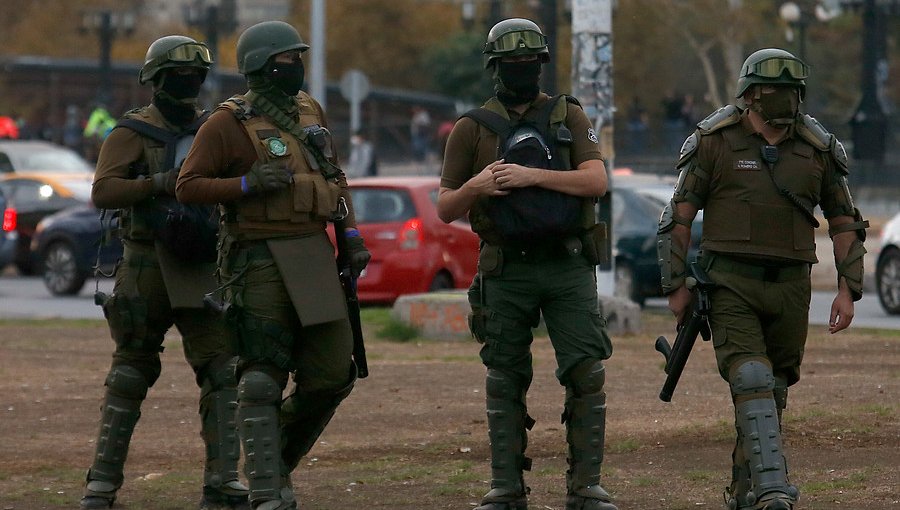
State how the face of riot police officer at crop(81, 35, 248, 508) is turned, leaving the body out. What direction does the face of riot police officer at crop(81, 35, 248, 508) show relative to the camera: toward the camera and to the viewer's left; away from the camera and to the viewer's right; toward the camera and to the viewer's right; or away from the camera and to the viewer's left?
toward the camera and to the viewer's right

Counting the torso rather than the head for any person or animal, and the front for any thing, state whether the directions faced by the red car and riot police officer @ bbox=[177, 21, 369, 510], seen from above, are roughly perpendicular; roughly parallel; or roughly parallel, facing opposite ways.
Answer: roughly perpendicular

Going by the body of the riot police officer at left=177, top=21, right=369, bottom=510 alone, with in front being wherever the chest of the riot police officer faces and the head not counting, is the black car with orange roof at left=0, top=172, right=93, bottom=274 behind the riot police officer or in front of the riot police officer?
behind

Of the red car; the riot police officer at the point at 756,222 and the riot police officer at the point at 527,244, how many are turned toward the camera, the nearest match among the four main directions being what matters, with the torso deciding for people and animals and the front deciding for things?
2

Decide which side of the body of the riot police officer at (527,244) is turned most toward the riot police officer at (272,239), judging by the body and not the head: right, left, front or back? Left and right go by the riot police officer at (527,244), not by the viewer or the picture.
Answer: right

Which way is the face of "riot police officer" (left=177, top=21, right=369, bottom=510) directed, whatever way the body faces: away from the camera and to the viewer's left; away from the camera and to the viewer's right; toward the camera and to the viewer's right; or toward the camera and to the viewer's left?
toward the camera and to the viewer's right

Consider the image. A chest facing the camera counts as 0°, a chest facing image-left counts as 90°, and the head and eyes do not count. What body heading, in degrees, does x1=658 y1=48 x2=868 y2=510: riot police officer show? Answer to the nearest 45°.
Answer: approximately 0°

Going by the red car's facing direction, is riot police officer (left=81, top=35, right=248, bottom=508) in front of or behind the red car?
behind

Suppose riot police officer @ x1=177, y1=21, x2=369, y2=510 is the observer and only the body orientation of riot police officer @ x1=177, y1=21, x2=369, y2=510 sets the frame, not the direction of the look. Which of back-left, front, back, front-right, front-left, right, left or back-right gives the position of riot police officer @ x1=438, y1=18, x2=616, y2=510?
front-left

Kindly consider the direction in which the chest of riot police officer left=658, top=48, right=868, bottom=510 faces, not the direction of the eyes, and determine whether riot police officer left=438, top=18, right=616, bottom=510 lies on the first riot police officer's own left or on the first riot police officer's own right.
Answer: on the first riot police officer's own right

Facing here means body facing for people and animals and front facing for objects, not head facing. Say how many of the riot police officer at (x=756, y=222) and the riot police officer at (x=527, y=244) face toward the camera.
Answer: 2
